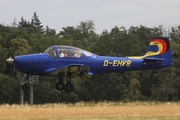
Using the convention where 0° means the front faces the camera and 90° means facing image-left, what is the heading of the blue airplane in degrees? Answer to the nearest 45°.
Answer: approximately 90°
